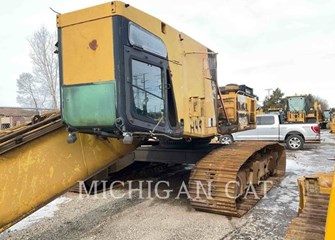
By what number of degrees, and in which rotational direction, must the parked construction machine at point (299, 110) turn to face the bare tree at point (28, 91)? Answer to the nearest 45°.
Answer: approximately 45° to its right

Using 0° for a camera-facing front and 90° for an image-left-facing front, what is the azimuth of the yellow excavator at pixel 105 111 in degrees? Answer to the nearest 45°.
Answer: approximately 45°

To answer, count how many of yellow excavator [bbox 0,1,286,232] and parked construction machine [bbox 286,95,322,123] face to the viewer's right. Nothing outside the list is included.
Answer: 0

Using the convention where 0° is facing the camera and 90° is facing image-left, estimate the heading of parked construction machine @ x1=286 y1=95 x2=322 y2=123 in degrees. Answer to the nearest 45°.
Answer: approximately 45°

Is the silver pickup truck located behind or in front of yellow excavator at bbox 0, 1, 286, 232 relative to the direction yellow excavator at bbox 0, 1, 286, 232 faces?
behind

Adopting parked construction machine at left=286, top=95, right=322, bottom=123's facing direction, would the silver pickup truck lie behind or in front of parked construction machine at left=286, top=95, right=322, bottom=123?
in front

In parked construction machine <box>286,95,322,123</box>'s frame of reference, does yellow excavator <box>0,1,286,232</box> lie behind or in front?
in front

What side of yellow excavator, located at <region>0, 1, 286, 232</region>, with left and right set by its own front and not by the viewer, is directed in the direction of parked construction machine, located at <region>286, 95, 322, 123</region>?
back
